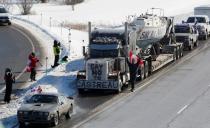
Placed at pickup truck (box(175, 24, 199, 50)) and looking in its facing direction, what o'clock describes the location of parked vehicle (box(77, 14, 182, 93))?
The parked vehicle is roughly at 11 o'clock from the pickup truck.

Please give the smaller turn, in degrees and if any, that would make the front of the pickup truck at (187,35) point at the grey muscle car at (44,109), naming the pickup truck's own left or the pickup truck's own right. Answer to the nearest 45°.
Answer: approximately 45° to the pickup truck's own left

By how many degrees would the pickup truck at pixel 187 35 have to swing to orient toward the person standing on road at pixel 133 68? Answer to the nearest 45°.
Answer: approximately 45° to its left

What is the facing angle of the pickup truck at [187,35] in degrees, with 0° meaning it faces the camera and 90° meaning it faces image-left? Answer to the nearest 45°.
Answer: approximately 45°
